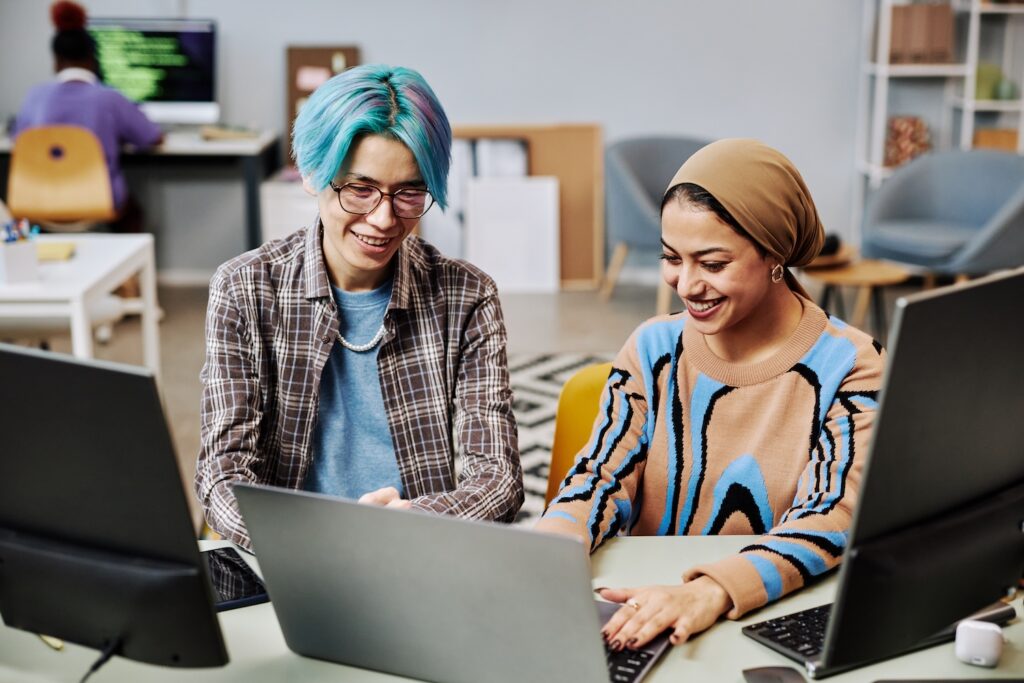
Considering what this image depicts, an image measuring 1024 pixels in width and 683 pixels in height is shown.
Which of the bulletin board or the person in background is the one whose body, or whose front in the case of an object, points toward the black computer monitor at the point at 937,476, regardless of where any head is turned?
the bulletin board

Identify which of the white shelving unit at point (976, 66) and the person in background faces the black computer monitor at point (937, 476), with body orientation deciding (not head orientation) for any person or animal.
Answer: the white shelving unit

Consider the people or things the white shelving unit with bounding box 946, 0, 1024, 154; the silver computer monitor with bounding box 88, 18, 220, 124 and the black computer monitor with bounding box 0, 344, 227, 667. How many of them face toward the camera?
2

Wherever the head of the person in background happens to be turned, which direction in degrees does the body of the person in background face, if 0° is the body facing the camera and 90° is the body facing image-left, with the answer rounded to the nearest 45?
approximately 180°

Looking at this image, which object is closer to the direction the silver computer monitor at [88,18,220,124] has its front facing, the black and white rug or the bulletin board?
the black and white rug

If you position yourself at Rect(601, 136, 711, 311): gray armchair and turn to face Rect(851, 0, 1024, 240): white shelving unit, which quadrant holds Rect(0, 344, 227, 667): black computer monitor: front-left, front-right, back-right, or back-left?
back-right

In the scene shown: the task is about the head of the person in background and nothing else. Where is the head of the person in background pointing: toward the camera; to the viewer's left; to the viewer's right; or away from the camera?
away from the camera

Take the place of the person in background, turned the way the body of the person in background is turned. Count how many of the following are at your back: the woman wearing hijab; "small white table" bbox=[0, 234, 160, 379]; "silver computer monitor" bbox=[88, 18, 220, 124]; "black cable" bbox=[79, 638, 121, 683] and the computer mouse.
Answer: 4

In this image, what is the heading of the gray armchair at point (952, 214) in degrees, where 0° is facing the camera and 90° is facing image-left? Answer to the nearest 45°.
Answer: approximately 45°

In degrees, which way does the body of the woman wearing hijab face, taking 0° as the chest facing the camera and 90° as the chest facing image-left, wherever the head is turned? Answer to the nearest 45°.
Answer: approximately 45°

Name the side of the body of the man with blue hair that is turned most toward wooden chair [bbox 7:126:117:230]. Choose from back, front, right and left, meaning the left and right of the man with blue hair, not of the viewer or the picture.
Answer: back

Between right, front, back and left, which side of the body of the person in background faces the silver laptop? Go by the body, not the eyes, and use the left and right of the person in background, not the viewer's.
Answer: back

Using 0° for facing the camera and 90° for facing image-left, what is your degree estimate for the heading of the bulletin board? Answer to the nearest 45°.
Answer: approximately 0°
